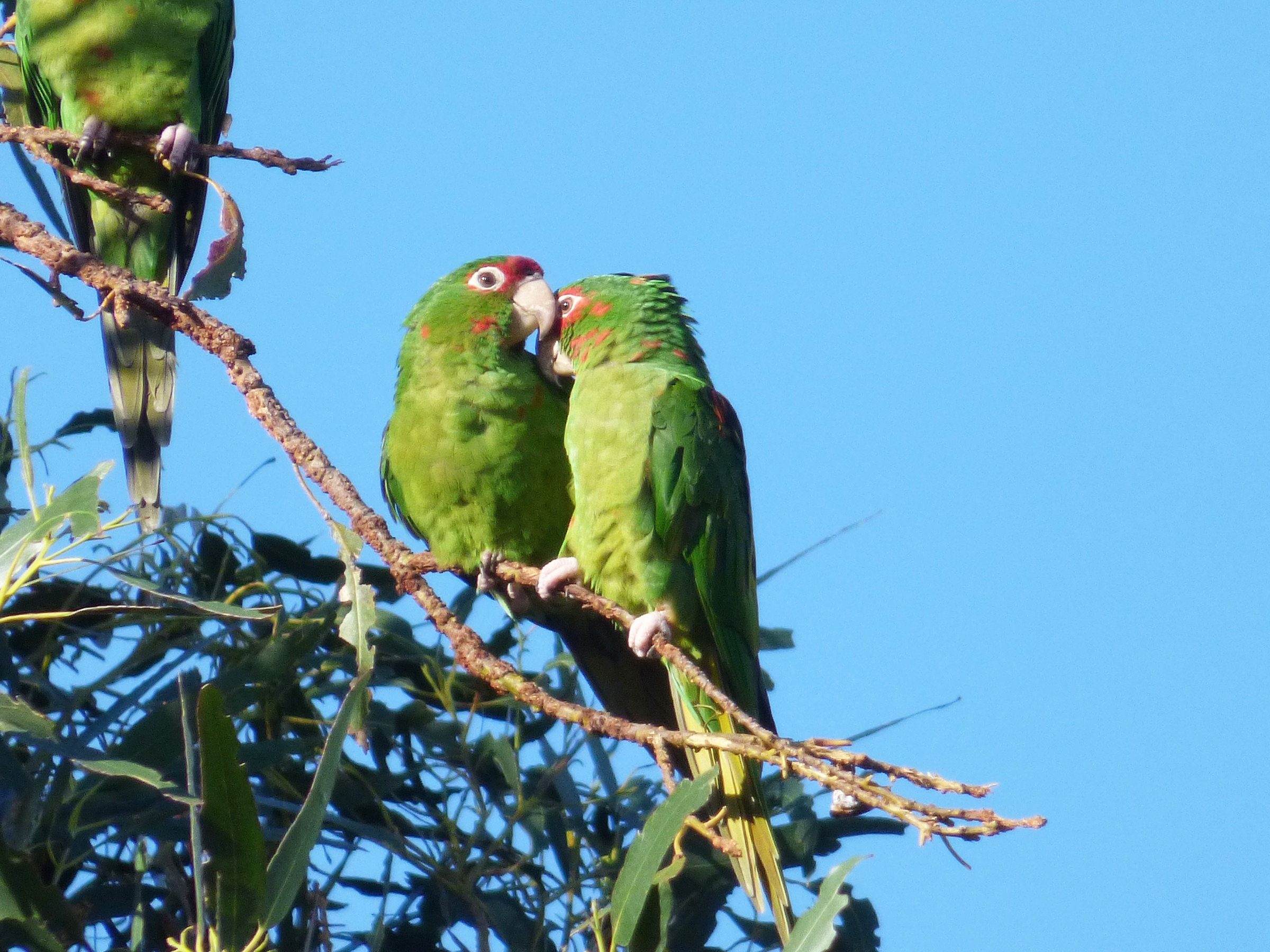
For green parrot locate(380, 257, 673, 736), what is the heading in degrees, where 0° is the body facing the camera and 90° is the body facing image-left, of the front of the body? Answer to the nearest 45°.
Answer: approximately 0°

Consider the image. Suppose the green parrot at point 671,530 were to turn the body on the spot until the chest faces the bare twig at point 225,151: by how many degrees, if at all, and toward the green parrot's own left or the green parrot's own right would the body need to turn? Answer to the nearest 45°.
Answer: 0° — it already faces it

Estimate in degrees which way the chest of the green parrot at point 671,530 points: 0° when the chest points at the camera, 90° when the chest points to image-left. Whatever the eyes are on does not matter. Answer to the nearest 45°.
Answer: approximately 45°
